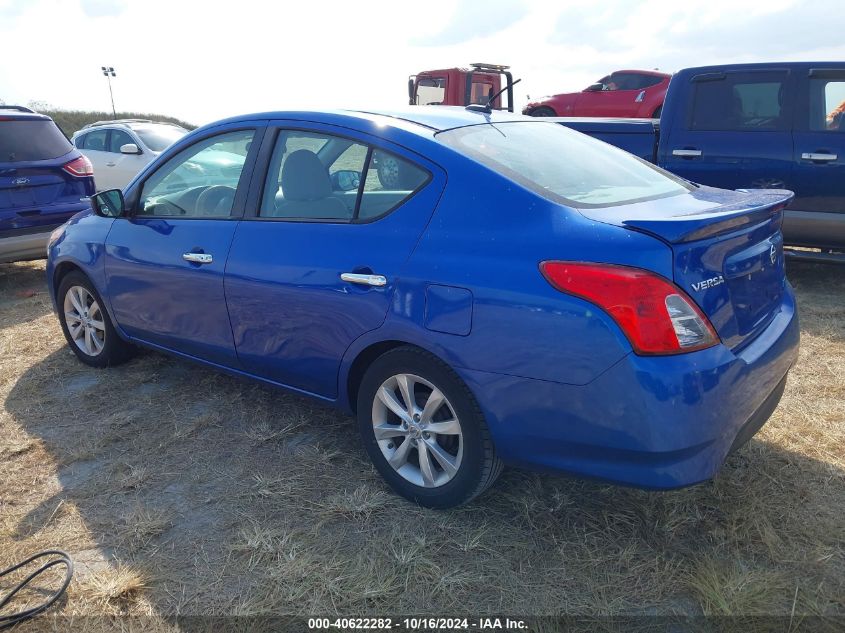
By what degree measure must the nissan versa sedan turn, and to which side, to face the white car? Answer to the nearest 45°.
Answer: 0° — it already faces it

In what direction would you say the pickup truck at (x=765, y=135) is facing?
to the viewer's right

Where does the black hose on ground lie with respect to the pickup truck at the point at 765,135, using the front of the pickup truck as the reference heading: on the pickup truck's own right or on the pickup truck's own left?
on the pickup truck's own right

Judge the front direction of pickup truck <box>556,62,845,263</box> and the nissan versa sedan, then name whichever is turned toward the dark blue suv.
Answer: the nissan versa sedan

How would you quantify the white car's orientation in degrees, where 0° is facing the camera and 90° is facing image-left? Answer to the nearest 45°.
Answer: approximately 315°

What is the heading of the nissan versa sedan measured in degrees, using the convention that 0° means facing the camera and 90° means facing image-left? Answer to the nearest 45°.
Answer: approximately 135°

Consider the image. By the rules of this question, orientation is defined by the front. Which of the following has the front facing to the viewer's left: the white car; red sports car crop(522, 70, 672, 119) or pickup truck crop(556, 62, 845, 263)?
the red sports car

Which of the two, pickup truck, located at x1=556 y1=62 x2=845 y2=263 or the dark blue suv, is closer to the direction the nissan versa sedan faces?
the dark blue suv

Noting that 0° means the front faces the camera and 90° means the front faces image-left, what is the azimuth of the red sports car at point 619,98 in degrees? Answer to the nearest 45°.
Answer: approximately 90°

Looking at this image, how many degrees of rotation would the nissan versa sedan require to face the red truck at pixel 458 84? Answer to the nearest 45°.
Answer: approximately 45° to its right
